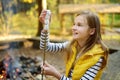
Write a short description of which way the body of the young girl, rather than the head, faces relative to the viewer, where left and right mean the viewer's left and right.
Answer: facing the viewer and to the left of the viewer
